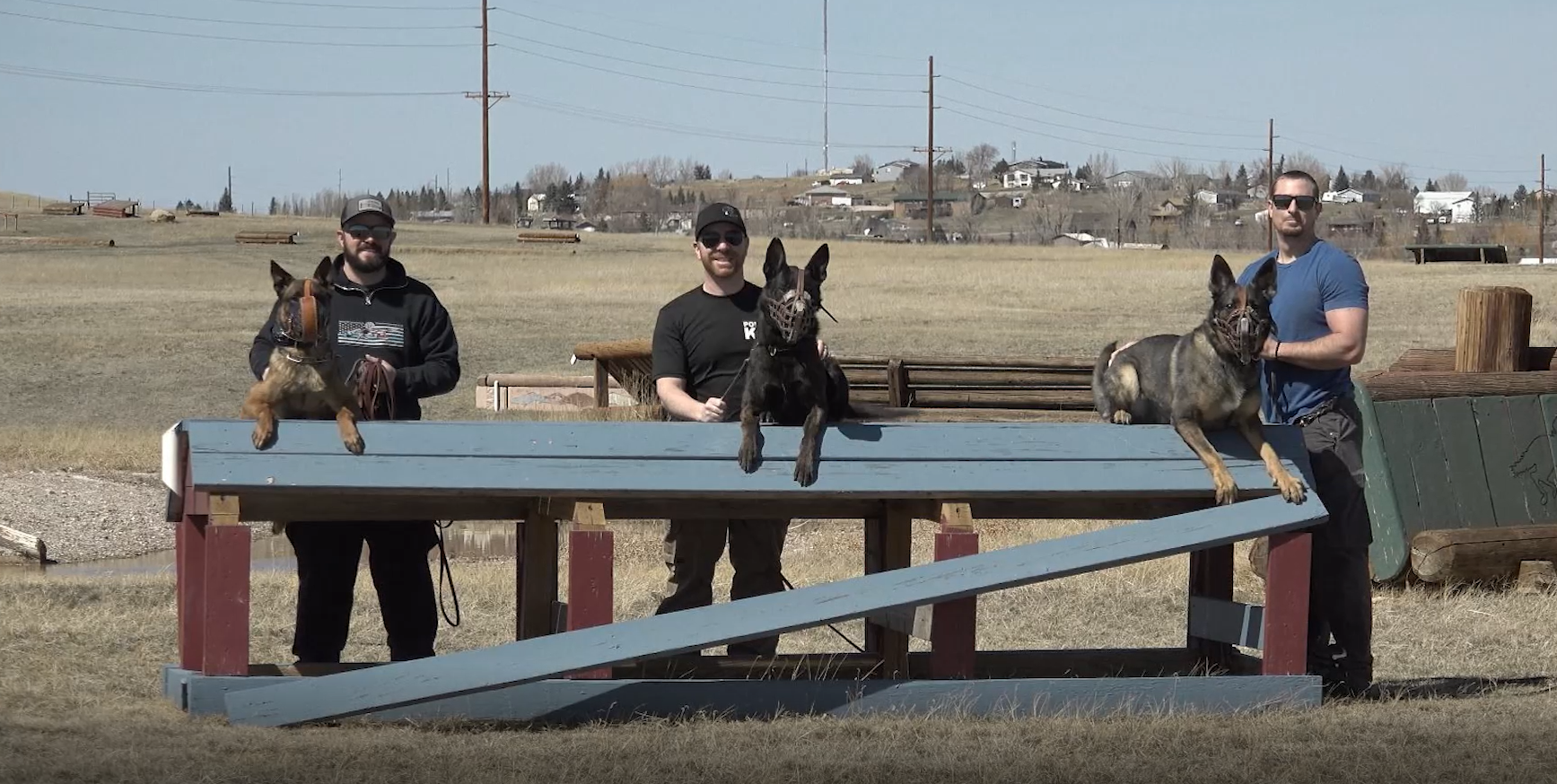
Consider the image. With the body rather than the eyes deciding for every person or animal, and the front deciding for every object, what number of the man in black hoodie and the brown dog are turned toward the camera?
2

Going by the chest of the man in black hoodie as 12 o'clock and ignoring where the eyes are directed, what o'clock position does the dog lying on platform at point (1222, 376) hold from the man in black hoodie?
The dog lying on platform is roughly at 10 o'clock from the man in black hoodie.

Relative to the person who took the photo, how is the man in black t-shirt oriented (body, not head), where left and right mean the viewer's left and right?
facing the viewer

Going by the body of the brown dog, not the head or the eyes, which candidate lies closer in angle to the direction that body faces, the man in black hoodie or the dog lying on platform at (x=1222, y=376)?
the dog lying on platform

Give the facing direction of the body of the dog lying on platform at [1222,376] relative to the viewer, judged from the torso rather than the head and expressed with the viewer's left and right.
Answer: facing the viewer and to the right of the viewer

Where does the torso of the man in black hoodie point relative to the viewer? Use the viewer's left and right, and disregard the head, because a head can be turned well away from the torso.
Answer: facing the viewer

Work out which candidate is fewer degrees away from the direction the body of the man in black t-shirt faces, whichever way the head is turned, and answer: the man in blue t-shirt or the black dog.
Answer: the black dog

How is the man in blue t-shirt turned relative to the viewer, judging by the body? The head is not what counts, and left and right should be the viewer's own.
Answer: facing the viewer and to the left of the viewer

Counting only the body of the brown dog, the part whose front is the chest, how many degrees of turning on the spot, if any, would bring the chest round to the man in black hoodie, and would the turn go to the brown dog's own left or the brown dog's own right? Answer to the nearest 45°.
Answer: approximately 135° to the brown dog's own left

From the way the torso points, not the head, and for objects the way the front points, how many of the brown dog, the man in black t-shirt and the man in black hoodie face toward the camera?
3

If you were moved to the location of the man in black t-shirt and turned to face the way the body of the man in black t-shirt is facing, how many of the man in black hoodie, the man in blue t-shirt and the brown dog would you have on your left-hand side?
1

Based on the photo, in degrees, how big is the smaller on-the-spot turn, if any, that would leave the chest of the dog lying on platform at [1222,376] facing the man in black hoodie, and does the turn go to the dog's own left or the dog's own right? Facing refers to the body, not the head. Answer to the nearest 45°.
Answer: approximately 135° to the dog's own right
